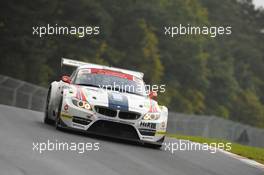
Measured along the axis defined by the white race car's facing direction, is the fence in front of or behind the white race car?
behind

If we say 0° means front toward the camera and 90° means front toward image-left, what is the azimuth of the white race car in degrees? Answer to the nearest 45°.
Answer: approximately 0°
